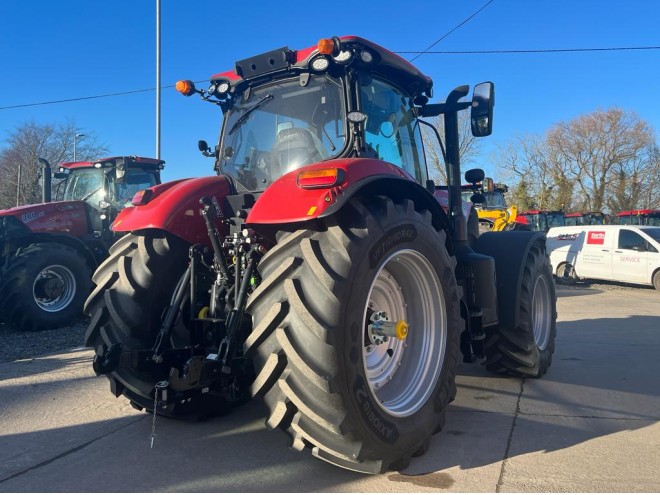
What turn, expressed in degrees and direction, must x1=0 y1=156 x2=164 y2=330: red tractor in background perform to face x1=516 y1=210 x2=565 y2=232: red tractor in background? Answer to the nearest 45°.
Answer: approximately 180°

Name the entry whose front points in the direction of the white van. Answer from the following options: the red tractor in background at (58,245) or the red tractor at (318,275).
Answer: the red tractor

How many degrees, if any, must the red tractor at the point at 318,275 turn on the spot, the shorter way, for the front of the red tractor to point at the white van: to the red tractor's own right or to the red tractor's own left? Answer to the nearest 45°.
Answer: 0° — it already faces it

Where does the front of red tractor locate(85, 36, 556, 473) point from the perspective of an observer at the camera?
facing away from the viewer and to the right of the viewer

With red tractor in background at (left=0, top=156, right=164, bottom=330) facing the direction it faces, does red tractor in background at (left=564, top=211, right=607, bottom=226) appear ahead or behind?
behind

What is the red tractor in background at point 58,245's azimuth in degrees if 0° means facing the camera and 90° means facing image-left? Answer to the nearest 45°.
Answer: approximately 45°

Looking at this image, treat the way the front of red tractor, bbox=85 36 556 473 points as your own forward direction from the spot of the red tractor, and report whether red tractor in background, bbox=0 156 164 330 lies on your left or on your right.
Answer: on your left

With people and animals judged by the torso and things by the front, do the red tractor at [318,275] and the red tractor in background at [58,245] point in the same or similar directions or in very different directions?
very different directions

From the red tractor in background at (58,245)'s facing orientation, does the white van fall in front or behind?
behind

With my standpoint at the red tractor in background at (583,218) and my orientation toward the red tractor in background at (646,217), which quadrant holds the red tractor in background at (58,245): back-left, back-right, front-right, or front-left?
back-right
